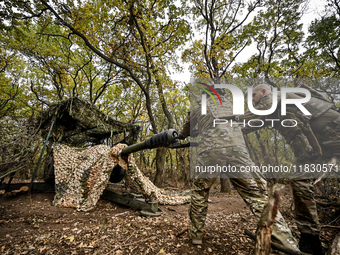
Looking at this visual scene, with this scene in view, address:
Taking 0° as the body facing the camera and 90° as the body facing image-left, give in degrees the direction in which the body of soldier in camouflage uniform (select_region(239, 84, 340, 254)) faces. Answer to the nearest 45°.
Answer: approximately 90°

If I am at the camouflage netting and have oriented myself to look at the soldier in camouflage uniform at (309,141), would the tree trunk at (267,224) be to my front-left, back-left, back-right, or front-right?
front-right

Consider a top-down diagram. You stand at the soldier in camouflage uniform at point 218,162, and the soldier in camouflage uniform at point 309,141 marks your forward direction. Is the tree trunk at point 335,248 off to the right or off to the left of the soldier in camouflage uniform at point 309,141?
right

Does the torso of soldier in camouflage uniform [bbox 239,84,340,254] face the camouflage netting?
yes

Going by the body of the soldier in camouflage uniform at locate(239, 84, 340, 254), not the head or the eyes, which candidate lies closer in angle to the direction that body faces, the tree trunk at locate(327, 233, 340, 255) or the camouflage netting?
the camouflage netting

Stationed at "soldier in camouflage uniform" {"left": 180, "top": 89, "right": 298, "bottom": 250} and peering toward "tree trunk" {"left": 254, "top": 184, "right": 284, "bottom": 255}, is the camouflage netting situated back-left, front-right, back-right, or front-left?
back-right

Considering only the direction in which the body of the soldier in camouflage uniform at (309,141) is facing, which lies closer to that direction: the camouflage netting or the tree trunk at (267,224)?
the camouflage netting

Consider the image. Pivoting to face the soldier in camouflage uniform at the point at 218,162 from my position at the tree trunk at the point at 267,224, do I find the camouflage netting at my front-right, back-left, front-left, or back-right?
front-left

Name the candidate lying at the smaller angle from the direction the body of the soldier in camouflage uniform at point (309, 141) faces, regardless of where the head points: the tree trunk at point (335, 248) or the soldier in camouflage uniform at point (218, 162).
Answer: the soldier in camouflage uniform

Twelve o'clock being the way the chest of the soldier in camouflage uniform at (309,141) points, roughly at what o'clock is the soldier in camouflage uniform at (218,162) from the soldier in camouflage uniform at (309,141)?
the soldier in camouflage uniform at (218,162) is roughly at 11 o'clock from the soldier in camouflage uniform at (309,141).

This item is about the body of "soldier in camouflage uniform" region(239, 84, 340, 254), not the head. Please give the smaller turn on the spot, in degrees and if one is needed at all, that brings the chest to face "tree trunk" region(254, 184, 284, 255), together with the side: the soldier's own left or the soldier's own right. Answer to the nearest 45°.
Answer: approximately 90° to the soldier's own left
